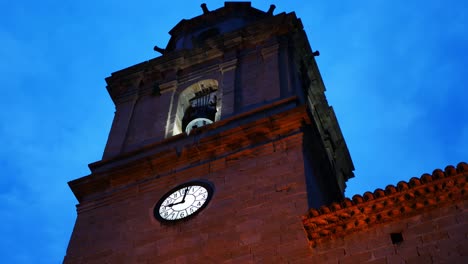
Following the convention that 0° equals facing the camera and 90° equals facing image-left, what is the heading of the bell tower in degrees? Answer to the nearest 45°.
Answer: approximately 45°
